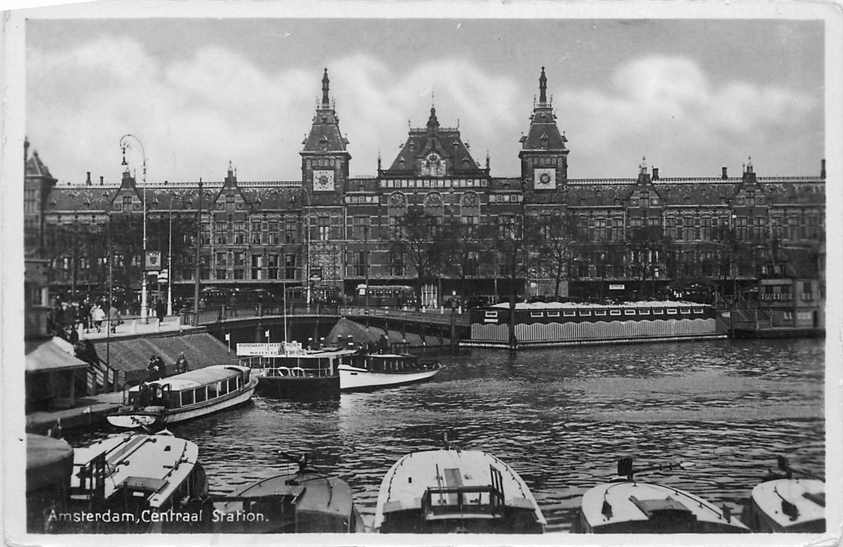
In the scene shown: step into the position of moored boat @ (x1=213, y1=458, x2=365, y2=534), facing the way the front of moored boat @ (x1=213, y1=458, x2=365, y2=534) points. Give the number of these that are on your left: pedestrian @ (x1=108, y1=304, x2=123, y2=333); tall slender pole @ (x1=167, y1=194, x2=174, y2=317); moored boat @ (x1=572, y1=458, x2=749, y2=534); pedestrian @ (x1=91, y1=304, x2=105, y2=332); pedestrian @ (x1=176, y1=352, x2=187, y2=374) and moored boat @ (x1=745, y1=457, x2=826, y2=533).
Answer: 2

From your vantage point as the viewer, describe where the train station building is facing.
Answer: facing the viewer

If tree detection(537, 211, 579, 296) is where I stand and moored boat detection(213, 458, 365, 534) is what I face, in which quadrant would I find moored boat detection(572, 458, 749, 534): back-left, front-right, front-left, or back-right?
front-left

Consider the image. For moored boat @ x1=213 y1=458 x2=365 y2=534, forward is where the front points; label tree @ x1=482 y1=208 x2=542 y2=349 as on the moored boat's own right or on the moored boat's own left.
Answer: on the moored boat's own left

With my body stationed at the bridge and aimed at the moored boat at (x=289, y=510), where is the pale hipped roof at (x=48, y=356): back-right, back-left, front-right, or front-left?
front-right

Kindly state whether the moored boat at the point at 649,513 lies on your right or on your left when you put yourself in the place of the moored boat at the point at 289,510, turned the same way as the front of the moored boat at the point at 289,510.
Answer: on your right
